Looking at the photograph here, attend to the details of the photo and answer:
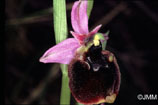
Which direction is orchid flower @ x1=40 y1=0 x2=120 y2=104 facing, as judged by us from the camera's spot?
facing the viewer and to the right of the viewer
